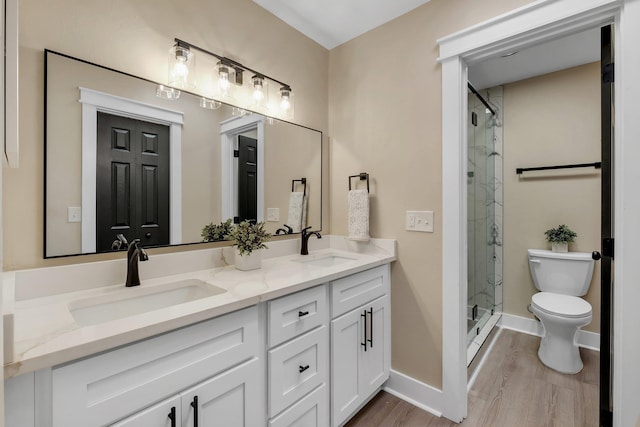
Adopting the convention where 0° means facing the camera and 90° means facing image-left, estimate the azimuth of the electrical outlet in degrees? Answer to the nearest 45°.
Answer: approximately 45°

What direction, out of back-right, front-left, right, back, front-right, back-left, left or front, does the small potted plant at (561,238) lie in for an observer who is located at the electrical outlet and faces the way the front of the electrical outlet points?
back

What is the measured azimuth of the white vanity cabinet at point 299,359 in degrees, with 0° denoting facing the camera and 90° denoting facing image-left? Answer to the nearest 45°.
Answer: approximately 315°

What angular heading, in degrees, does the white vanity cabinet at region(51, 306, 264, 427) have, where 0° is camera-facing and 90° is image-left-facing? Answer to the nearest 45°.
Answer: approximately 315°

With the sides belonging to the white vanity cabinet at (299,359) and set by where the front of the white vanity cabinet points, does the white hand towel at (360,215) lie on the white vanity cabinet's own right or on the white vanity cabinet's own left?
on the white vanity cabinet's own left

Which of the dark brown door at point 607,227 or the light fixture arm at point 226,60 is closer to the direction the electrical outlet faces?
the light fixture arm
